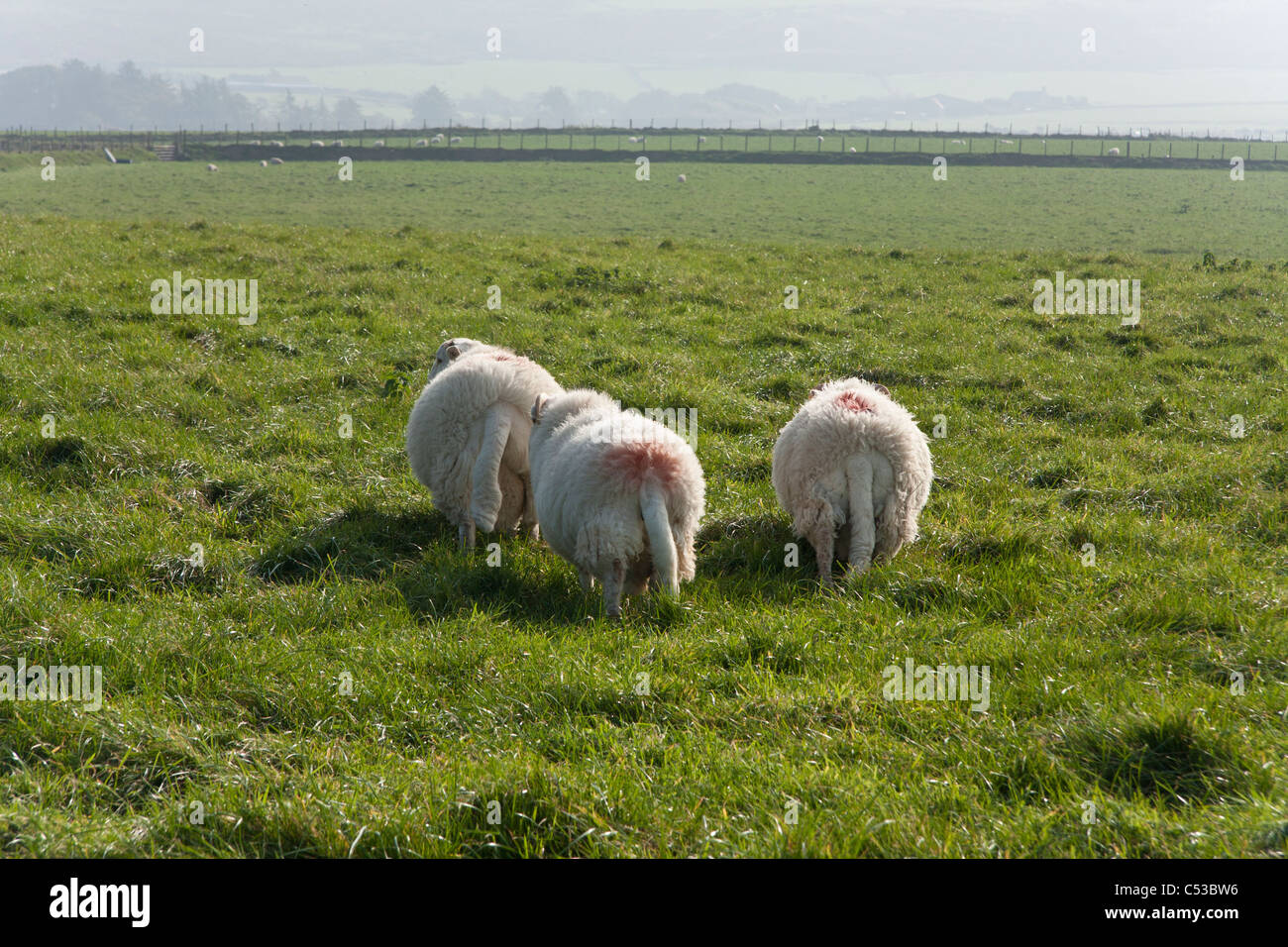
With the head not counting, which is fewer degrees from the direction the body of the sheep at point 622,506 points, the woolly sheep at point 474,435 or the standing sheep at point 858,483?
the woolly sheep

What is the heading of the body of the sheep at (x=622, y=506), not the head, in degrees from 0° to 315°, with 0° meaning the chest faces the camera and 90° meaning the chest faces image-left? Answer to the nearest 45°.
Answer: approximately 135°

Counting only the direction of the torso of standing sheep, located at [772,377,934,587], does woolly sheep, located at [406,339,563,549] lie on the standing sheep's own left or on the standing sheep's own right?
on the standing sheep's own left

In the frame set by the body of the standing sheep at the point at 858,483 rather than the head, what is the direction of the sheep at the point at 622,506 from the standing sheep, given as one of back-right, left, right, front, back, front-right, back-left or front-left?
back-left

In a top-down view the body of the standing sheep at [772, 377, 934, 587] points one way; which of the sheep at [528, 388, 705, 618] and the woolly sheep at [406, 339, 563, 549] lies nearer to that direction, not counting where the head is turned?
the woolly sheep

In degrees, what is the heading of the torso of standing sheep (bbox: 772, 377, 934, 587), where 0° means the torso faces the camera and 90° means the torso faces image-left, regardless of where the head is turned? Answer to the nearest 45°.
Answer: approximately 180°
